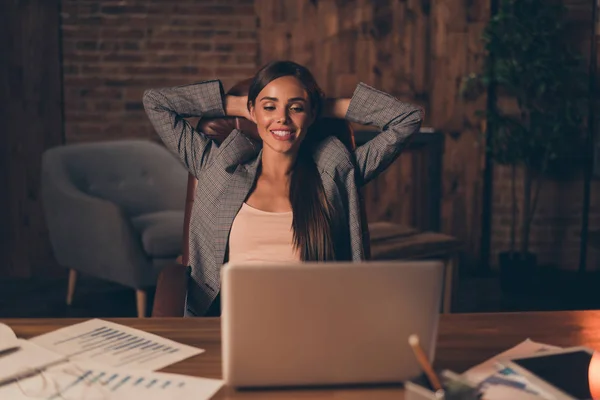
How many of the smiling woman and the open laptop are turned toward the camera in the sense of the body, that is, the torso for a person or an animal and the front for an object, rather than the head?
1

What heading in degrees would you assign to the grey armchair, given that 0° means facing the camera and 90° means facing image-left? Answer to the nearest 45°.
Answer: approximately 315°

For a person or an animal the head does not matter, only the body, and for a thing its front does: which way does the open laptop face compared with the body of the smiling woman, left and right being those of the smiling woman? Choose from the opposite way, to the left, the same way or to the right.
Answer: the opposite way

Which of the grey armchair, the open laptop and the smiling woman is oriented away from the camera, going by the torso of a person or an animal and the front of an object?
the open laptop

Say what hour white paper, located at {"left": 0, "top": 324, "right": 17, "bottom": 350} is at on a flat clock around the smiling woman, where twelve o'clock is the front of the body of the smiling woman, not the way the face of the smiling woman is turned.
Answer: The white paper is roughly at 1 o'clock from the smiling woman.

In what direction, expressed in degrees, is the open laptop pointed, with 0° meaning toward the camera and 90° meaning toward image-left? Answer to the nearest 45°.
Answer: approximately 180°
